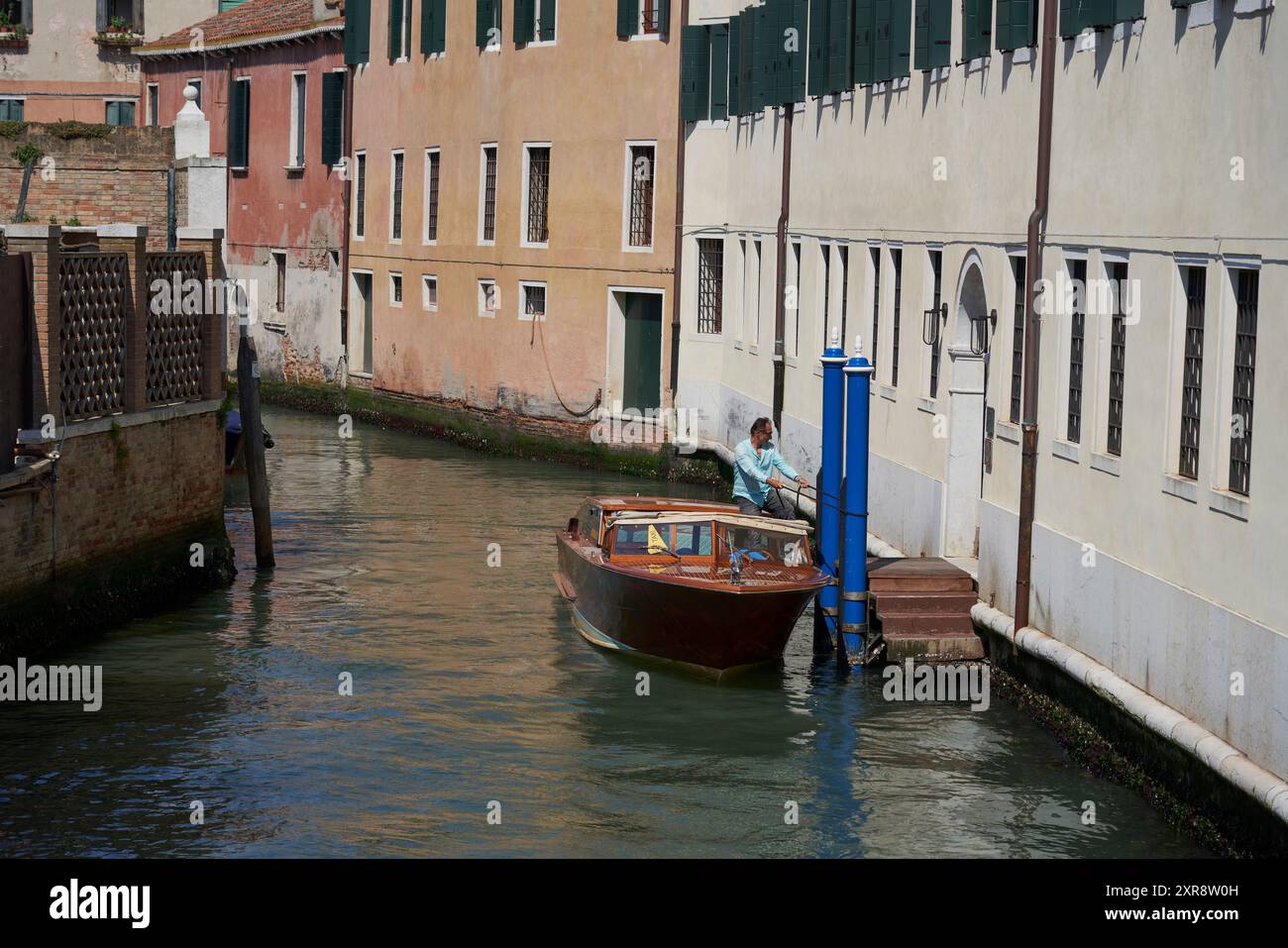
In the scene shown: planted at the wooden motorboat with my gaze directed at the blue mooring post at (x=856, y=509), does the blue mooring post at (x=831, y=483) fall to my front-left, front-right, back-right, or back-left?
front-left

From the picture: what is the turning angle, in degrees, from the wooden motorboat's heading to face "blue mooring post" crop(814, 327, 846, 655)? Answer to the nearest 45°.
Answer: approximately 45° to its left

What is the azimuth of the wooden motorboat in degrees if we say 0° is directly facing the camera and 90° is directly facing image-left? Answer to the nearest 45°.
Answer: approximately 315°

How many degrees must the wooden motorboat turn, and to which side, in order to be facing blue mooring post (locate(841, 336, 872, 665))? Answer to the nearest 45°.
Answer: approximately 45° to its left
